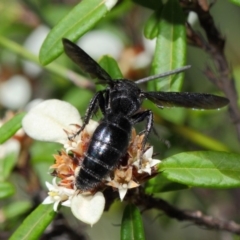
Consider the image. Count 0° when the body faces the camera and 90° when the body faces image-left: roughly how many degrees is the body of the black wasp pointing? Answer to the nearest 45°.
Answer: approximately 225°

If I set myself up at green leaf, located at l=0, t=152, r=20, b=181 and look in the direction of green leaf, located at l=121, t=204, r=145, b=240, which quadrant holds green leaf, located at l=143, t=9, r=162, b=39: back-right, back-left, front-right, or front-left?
front-left

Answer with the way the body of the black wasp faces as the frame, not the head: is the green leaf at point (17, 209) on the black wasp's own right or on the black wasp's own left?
on the black wasp's own left
